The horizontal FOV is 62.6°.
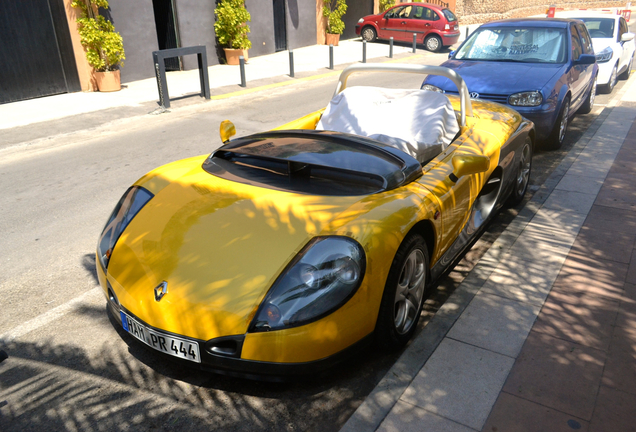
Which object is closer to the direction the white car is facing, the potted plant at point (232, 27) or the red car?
the potted plant

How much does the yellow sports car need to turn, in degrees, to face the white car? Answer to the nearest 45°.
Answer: approximately 180°

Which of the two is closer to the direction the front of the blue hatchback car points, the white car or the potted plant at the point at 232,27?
the potted plant

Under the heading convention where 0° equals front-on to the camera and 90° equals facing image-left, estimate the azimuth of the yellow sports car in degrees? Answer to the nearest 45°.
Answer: approximately 45°

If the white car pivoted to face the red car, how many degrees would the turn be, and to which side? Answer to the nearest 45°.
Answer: approximately 90° to its right

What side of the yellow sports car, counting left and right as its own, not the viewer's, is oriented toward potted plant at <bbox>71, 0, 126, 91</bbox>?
right

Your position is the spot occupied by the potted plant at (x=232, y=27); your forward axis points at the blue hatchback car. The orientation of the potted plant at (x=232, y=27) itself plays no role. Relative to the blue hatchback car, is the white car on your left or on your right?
left

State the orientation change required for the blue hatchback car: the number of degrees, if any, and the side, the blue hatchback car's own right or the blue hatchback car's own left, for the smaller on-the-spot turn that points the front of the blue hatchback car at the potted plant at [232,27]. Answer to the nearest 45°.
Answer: approximately 90° to the blue hatchback car's own right

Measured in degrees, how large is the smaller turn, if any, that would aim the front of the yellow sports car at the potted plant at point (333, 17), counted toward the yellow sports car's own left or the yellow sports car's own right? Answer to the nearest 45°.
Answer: approximately 135° to the yellow sports car's own right

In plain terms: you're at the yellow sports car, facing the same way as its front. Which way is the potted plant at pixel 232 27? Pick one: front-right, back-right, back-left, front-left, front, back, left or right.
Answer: back-right

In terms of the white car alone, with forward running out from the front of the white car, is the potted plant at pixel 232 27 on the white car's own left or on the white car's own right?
on the white car's own right

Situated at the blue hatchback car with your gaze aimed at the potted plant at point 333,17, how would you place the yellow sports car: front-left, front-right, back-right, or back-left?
back-left

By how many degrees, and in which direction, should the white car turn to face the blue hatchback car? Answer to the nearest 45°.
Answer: approximately 45° to its left

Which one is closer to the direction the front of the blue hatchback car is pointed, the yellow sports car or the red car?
the yellow sports car
